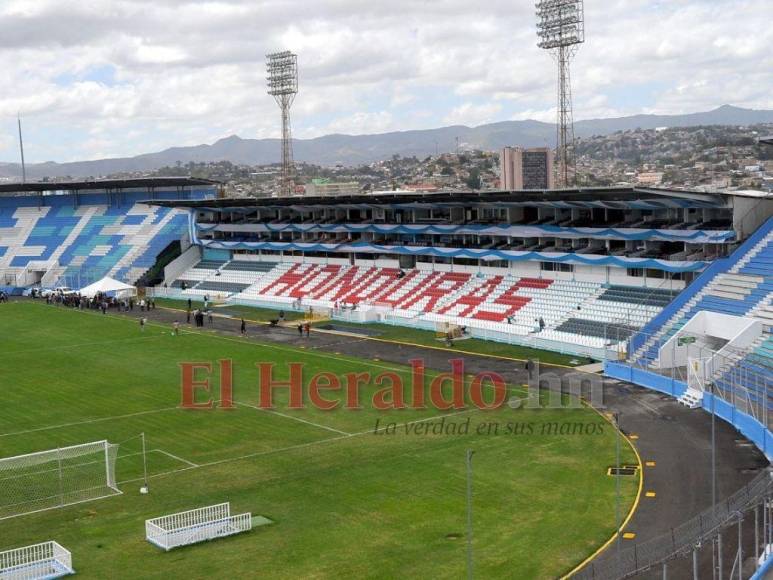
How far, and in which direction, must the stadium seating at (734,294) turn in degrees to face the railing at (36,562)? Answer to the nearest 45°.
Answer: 0° — it already faces it

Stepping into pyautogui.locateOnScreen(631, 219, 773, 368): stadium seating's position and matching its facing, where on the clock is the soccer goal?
The soccer goal is roughly at 12 o'clock from the stadium seating.

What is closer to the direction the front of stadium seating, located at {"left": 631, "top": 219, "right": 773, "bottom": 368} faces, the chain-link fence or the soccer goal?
the soccer goal

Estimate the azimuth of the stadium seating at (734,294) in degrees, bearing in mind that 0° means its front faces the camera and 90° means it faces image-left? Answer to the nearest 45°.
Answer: approximately 45°

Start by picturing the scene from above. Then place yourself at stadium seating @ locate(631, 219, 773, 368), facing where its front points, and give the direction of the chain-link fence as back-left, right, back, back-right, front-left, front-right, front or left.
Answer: front-left
